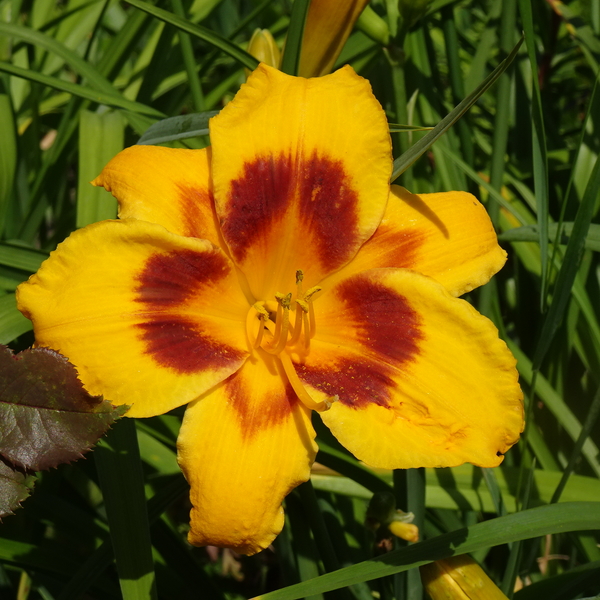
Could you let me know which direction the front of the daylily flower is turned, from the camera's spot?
facing the viewer
